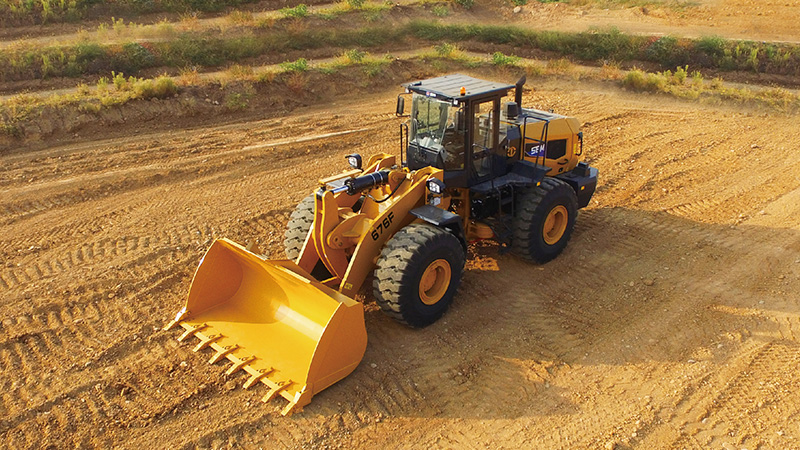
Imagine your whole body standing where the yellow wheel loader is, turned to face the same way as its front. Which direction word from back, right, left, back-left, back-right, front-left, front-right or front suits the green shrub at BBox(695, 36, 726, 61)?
back

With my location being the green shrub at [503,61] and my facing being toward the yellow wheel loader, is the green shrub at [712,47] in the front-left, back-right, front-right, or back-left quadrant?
back-left

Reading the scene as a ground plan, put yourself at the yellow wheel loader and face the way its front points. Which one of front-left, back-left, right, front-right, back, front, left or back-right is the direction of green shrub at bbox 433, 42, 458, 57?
back-right

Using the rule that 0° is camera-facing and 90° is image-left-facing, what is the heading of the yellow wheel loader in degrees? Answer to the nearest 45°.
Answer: approximately 45°

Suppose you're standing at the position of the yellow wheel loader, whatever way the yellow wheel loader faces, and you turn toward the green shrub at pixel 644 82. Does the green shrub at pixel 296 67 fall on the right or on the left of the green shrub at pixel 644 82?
left

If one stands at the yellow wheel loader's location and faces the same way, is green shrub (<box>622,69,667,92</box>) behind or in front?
behind

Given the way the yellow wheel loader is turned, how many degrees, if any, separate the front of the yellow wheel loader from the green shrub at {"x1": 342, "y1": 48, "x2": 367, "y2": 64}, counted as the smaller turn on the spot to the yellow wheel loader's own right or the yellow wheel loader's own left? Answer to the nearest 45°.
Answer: approximately 135° to the yellow wheel loader's own right

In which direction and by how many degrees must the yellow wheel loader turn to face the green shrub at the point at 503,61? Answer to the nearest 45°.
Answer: approximately 135° to its right

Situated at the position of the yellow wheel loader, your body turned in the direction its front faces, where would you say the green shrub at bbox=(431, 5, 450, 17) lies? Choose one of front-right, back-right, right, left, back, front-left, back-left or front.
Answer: back-right

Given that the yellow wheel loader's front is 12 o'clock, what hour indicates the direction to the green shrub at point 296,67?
The green shrub is roughly at 4 o'clock from the yellow wheel loader.

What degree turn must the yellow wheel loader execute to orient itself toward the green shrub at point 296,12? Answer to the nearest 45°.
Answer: approximately 135° to its right
